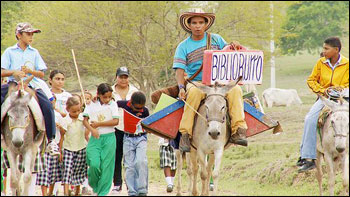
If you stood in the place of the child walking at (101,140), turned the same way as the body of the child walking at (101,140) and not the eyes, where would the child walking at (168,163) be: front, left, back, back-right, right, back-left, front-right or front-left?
back-left

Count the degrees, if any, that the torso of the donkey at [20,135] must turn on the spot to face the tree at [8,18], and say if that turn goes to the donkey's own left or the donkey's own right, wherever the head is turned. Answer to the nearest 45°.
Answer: approximately 180°

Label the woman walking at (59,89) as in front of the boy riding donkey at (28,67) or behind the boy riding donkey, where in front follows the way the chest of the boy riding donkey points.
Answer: behind

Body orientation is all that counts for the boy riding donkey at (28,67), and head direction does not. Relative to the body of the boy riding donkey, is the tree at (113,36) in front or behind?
behind

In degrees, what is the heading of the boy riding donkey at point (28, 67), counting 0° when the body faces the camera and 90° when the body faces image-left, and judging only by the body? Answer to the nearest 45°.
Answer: approximately 0°

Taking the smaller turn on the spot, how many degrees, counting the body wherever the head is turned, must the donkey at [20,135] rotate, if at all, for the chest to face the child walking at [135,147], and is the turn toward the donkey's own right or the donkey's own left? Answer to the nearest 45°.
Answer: approximately 135° to the donkey's own left
